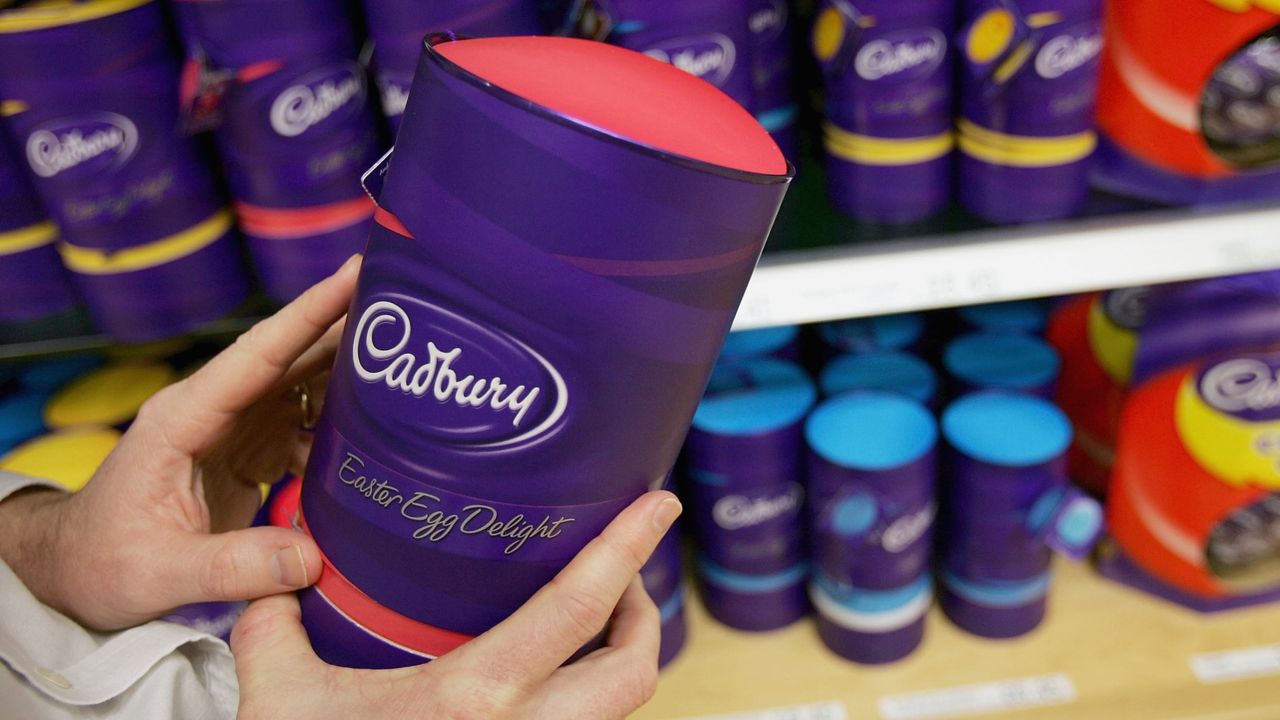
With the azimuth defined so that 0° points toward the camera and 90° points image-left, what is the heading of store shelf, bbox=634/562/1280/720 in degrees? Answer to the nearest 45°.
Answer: approximately 0°
